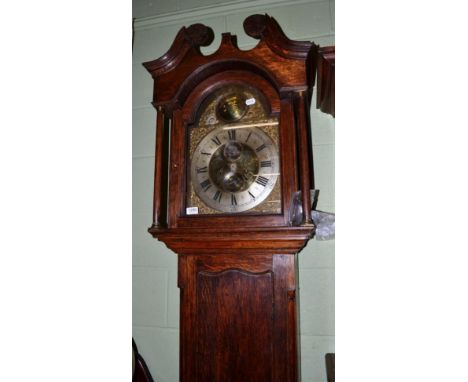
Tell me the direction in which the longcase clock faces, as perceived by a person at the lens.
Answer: facing the viewer
